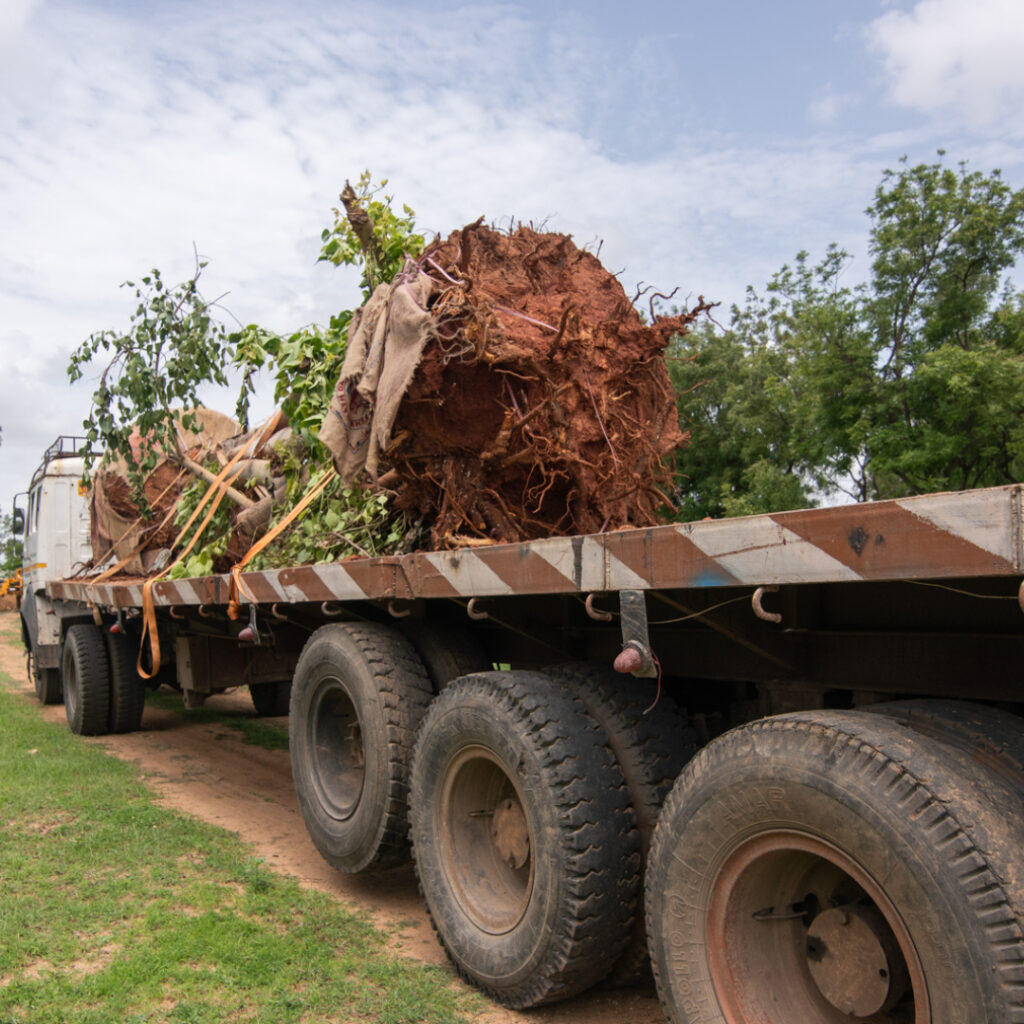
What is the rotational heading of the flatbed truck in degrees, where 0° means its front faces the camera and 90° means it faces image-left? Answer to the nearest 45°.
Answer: approximately 135°
